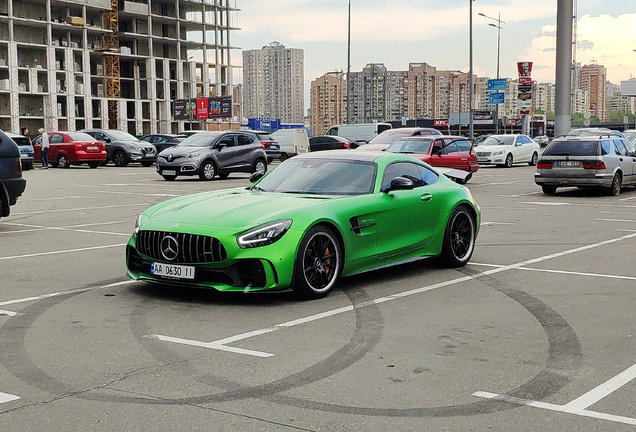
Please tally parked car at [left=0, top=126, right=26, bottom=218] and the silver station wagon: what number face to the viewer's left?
1

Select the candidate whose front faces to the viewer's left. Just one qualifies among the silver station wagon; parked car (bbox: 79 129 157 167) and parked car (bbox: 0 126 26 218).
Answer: parked car (bbox: 0 126 26 218)

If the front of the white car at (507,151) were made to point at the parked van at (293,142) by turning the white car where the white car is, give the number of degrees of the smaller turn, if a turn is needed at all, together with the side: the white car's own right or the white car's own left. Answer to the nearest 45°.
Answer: approximately 45° to the white car's own right

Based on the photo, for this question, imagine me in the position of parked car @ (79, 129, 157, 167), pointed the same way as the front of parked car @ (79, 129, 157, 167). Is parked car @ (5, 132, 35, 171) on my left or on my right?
on my right

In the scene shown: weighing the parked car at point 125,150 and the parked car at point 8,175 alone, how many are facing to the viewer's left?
1

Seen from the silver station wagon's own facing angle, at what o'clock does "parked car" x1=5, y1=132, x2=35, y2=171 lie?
The parked car is roughly at 8 o'clock from the silver station wagon.

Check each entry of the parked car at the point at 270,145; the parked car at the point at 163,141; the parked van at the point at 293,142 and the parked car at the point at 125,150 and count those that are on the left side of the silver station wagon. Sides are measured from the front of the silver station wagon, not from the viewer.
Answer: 4

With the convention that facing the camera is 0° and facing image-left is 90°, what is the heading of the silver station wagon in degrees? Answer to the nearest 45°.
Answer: approximately 225°

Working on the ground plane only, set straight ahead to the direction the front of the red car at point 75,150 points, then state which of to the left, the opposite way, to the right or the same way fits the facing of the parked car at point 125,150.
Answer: the opposite way

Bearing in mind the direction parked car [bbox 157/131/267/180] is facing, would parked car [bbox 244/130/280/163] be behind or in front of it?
behind

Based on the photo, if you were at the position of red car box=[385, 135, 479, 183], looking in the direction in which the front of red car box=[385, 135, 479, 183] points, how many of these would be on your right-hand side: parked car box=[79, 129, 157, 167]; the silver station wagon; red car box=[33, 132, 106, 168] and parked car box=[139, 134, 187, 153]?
3

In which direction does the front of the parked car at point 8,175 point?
to the viewer's left

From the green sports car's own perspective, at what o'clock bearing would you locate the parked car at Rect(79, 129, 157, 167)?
The parked car is roughly at 4 o'clock from the green sports car.

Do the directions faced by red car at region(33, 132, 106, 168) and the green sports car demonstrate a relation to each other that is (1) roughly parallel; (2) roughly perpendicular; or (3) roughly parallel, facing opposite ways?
roughly perpendicular

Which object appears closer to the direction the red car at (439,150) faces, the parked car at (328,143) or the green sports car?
the green sports car

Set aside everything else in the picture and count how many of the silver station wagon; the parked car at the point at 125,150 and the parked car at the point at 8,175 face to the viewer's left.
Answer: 1

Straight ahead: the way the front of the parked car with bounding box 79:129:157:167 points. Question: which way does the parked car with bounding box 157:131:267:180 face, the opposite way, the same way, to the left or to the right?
to the right

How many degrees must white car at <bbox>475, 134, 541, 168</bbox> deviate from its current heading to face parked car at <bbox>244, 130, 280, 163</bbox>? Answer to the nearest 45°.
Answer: approximately 45° to its right
